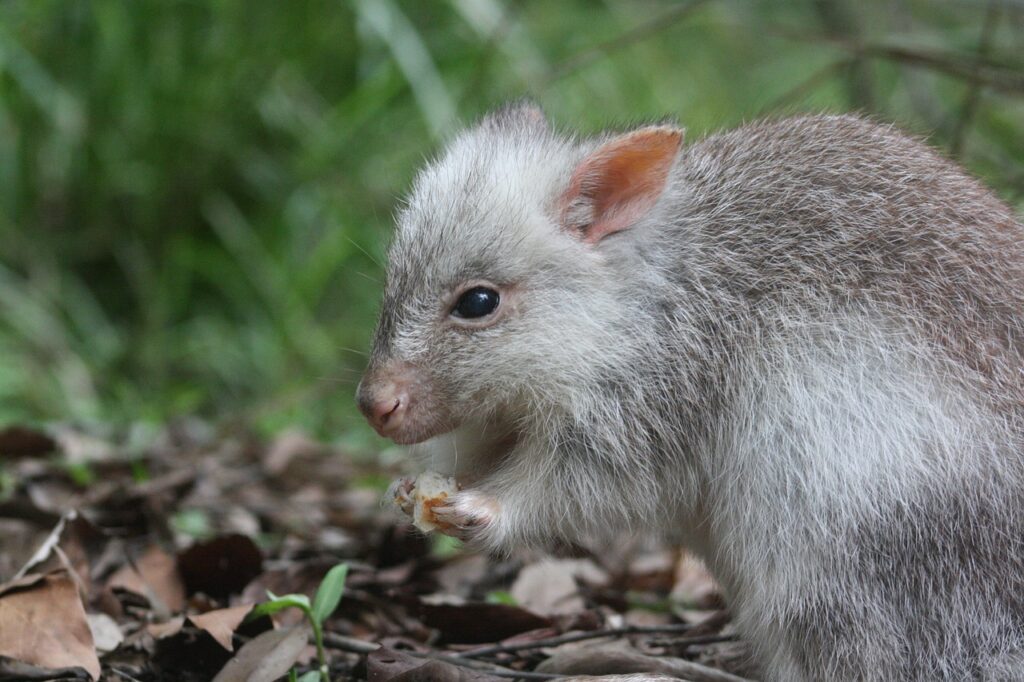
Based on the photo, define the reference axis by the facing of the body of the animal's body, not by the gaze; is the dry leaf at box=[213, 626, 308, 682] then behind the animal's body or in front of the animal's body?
in front

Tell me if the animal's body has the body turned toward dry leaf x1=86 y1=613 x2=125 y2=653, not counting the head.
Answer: yes

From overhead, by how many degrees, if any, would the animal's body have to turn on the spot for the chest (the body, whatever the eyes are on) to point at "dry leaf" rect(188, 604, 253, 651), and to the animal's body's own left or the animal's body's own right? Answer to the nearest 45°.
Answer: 0° — it already faces it

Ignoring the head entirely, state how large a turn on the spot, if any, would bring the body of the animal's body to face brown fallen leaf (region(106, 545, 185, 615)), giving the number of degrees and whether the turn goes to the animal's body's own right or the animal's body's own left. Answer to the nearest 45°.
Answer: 0° — it already faces it

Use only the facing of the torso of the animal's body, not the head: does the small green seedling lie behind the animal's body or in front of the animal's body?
in front

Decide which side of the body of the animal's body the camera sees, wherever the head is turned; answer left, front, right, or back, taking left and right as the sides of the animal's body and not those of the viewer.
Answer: left

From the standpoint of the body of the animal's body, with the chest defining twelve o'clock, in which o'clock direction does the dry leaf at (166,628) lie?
The dry leaf is roughly at 12 o'clock from the animal's body.
